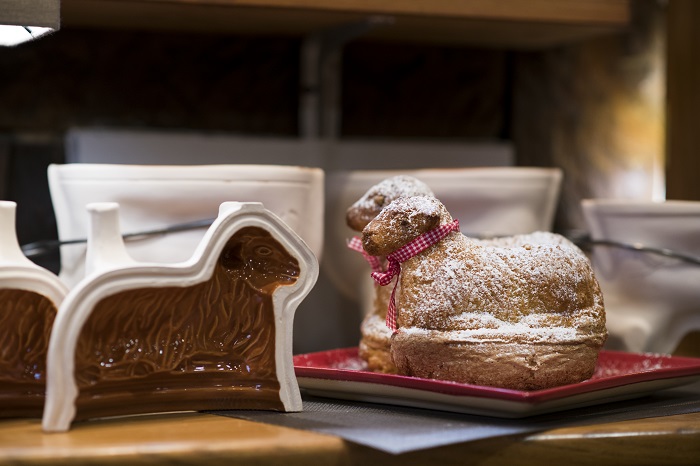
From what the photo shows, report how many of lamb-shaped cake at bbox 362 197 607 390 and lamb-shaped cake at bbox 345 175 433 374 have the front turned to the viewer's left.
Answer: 2

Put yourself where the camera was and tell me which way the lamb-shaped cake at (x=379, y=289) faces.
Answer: facing to the left of the viewer

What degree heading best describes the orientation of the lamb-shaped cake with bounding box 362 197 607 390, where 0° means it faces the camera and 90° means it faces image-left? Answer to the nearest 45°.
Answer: approximately 90°
